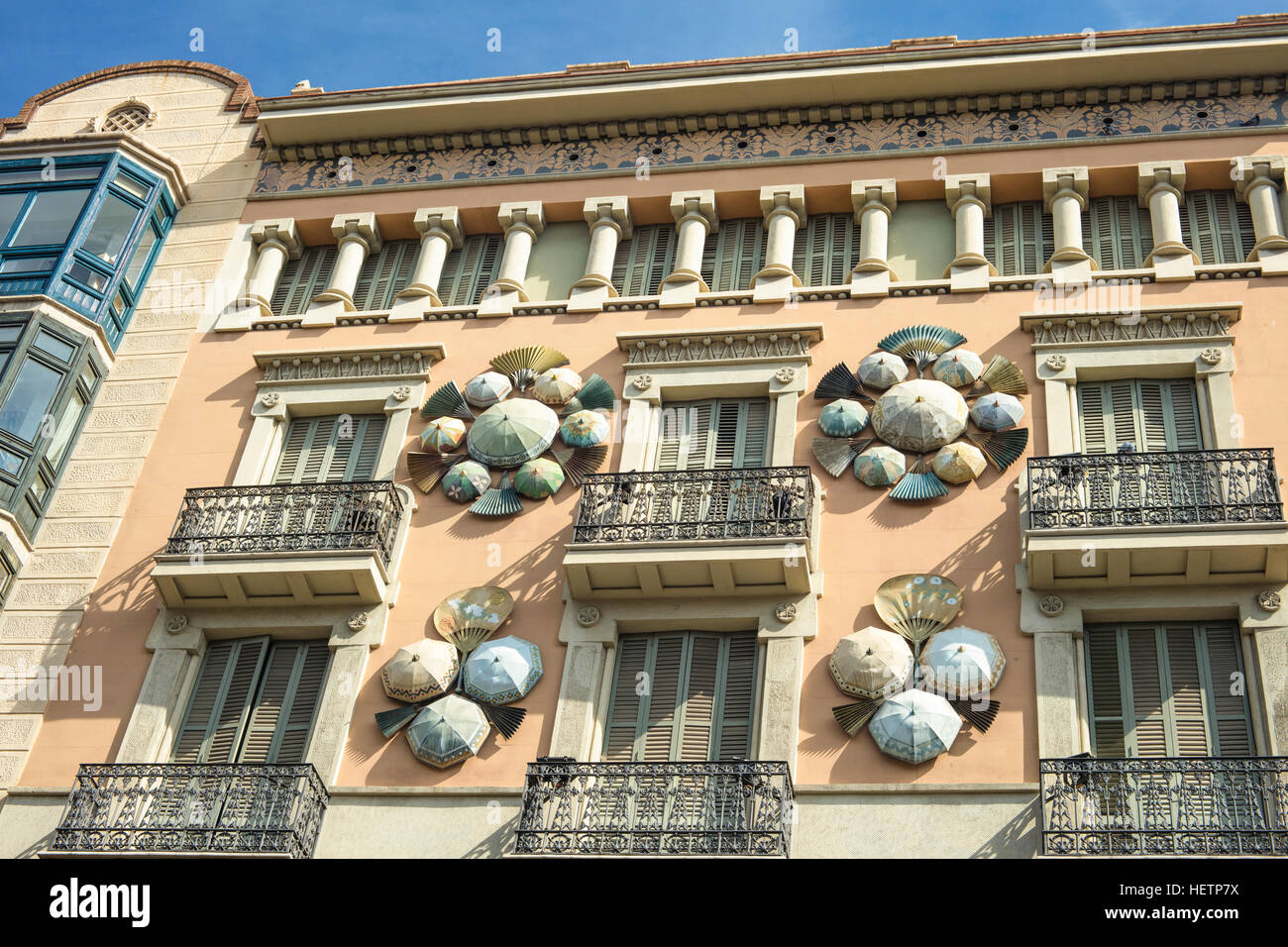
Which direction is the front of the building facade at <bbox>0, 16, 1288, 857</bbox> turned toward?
toward the camera
